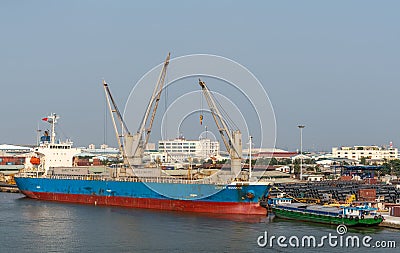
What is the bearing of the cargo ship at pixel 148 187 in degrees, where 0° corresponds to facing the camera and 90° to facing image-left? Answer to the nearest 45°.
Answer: approximately 315°

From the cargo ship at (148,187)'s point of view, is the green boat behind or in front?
in front
